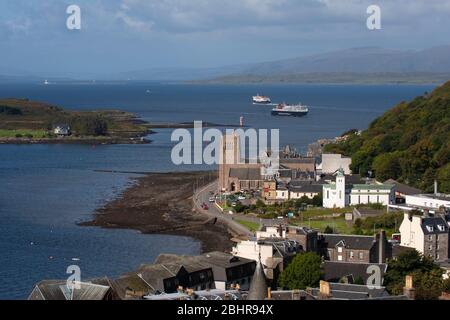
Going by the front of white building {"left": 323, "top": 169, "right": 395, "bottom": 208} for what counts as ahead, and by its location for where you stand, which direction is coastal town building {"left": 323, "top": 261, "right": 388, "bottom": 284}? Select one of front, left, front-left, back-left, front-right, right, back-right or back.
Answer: front-left

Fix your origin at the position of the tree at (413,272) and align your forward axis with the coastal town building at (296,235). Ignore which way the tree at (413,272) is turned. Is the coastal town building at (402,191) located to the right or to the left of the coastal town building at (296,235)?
right

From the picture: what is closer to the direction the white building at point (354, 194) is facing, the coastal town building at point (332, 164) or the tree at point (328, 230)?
the tree

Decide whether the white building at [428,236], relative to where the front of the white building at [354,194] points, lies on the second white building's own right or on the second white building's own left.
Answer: on the second white building's own left

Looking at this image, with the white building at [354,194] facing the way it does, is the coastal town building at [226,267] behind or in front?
in front

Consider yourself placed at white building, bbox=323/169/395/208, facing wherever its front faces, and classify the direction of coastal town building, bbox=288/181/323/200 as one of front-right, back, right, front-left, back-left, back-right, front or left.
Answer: right

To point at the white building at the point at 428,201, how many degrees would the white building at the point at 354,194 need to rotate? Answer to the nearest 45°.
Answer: approximately 90° to its left

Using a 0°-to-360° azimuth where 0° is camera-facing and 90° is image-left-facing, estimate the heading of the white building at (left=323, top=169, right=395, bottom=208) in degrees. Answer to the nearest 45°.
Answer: approximately 45°

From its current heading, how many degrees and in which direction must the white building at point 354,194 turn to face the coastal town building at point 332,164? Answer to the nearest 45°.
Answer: approximately 135° to its right

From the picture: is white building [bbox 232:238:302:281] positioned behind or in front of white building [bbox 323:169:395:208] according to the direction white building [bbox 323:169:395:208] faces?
in front
